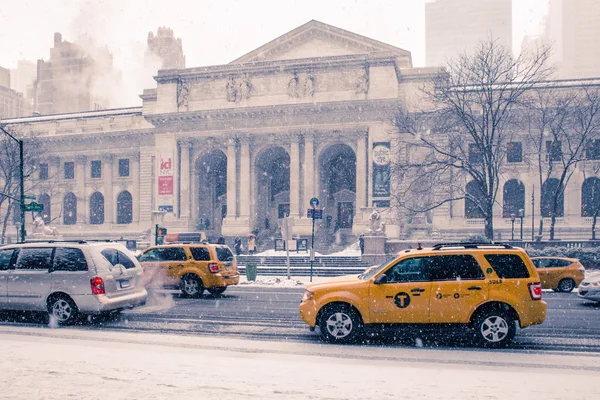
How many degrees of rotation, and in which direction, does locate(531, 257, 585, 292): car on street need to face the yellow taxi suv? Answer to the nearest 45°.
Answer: approximately 90° to its left

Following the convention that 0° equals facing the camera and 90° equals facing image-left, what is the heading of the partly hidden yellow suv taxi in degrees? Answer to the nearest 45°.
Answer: approximately 135°

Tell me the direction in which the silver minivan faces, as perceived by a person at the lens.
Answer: facing away from the viewer and to the left of the viewer

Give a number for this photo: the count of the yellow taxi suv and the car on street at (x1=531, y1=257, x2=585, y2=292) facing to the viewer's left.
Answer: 2

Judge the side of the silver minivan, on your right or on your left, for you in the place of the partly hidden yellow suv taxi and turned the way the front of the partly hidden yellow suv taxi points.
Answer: on your left

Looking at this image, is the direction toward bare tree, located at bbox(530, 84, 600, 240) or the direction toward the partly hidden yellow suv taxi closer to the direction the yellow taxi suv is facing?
the partly hidden yellow suv taxi

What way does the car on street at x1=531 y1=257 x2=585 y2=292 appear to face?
to the viewer's left

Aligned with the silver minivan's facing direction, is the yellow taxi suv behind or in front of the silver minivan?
behind

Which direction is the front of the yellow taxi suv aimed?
to the viewer's left

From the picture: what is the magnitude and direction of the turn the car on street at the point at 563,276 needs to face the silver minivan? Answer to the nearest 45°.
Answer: approximately 45° to its left

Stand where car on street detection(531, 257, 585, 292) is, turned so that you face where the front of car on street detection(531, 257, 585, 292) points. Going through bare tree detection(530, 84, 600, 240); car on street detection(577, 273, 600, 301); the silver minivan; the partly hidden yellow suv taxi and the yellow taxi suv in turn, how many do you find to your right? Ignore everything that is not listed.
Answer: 1

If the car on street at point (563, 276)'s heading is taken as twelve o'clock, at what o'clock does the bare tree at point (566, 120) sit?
The bare tree is roughly at 3 o'clock from the car on street.

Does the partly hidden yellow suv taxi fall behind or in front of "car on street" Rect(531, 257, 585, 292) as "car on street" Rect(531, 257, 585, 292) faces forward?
in front
